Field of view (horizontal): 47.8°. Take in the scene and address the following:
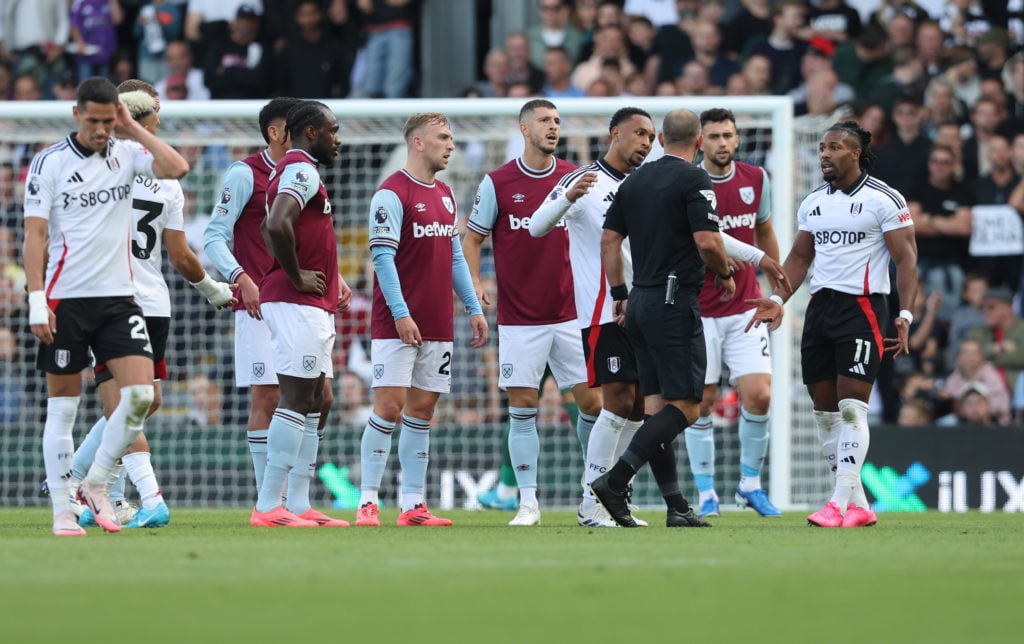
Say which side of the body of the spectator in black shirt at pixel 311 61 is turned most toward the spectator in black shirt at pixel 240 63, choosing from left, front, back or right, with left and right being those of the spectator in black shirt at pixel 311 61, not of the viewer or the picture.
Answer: right

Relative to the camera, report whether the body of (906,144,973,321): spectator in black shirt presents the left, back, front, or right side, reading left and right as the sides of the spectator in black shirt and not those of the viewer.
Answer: front

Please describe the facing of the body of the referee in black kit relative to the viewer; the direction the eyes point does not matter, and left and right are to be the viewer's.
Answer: facing away from the viewer and to the right of the viewer

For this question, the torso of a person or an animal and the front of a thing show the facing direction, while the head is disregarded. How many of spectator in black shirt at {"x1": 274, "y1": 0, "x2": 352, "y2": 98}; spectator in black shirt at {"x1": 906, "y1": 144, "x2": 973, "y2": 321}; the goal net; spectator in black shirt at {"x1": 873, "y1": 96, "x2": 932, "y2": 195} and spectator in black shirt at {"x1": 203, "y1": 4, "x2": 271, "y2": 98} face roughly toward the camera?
5

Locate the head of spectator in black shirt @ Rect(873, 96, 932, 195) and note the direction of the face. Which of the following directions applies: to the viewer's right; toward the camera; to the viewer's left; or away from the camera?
toward the camera

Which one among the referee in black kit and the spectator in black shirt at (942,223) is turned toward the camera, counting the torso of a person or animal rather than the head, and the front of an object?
the spectator in black shirt

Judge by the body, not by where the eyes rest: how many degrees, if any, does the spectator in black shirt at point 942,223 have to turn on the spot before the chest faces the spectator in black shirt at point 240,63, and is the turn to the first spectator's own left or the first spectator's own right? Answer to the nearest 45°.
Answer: approximately 90° to the first spectator's own right

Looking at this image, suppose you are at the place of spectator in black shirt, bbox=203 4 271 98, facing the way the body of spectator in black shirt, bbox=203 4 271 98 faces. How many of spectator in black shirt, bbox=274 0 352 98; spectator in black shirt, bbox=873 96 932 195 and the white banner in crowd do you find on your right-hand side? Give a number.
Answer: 0

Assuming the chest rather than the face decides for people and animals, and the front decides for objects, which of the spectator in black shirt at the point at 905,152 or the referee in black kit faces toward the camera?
the spectator in black shirt

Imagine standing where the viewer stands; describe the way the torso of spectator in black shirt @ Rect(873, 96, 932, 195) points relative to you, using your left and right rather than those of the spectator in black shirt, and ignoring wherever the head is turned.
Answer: facing the viewer

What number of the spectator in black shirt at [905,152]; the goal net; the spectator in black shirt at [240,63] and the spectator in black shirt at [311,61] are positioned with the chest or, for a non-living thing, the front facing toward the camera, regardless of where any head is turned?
4

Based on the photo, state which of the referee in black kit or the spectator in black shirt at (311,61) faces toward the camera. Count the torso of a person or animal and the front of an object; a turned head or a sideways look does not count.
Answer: the spectator in black shirt

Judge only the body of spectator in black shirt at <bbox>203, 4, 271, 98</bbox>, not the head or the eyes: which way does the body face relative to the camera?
toward the camera

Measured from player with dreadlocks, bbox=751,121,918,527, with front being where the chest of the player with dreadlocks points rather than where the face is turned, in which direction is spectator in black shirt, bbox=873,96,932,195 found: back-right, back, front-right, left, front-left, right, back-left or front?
back-right

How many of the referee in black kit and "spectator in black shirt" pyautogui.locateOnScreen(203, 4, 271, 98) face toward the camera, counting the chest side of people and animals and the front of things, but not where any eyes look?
1
